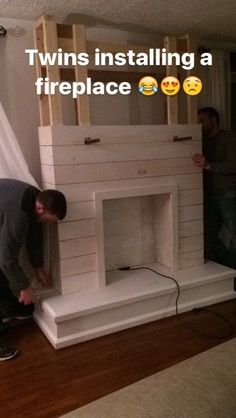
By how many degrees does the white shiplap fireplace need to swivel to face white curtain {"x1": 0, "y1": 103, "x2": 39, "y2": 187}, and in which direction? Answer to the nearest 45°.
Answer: approximately 135° to its right

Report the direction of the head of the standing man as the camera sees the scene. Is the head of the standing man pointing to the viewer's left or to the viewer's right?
to the viewer's left

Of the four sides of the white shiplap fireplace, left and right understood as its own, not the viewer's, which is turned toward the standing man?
left

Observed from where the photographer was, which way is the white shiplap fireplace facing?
facing the viewer and to the right of the viewer

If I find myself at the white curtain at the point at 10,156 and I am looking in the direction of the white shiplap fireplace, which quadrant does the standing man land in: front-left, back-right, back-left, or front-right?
front-left
